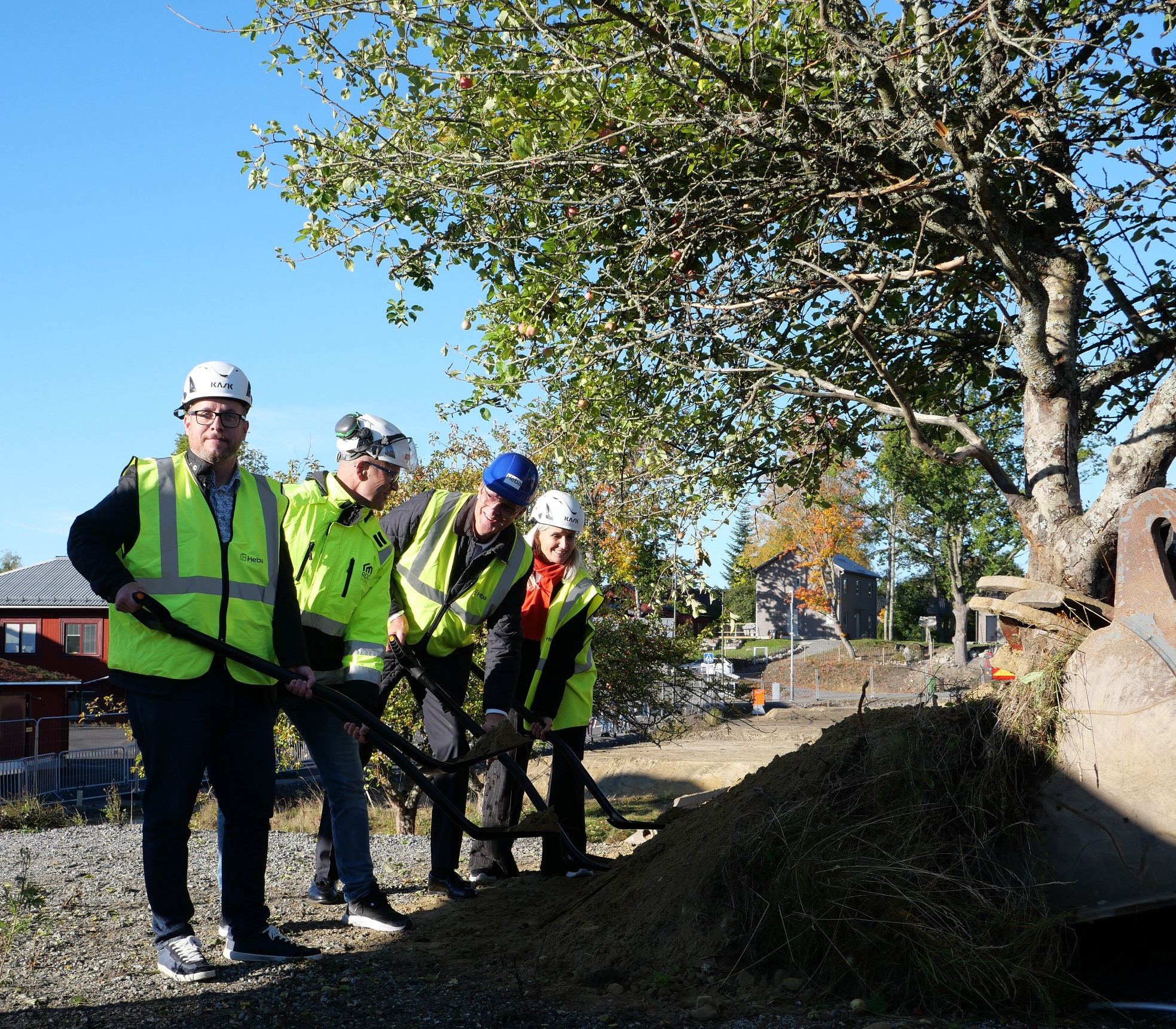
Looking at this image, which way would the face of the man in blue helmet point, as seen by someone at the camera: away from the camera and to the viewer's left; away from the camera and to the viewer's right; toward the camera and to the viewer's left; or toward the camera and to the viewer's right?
toward the camera and to the viewer's right

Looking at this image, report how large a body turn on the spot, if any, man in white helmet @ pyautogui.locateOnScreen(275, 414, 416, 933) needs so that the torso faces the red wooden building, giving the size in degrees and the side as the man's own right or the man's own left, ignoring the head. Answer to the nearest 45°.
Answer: approximately 135° to the man's own left

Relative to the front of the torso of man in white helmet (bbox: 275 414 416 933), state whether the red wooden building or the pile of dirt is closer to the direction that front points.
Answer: the pile of dirt

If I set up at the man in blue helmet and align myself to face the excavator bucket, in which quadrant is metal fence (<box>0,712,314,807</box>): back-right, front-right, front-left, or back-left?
back-left

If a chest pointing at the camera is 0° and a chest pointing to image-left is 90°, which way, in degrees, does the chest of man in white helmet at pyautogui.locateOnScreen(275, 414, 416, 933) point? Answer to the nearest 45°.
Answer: approximately 315°

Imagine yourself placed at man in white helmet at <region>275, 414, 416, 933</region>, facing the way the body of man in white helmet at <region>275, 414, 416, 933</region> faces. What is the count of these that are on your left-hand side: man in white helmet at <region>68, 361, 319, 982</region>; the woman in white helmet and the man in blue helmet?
2

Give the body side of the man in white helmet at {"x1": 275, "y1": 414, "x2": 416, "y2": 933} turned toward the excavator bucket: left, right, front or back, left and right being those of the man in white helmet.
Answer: front

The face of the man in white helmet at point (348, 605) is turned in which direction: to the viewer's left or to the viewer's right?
to the viewer's right

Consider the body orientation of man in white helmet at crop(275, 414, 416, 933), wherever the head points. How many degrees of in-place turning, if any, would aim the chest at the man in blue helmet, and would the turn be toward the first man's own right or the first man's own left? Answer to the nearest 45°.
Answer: approximately 90° to the first man's own left

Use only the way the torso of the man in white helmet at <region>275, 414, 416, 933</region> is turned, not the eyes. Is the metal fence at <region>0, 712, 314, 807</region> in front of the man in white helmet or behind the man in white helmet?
behind

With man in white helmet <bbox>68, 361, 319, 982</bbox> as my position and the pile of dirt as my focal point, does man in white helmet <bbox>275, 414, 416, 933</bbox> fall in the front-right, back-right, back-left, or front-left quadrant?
front-left

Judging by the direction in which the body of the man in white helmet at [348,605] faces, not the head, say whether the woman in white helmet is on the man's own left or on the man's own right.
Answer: on the man's own left

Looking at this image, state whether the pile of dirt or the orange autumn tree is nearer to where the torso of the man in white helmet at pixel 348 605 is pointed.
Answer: the pile of dirt
